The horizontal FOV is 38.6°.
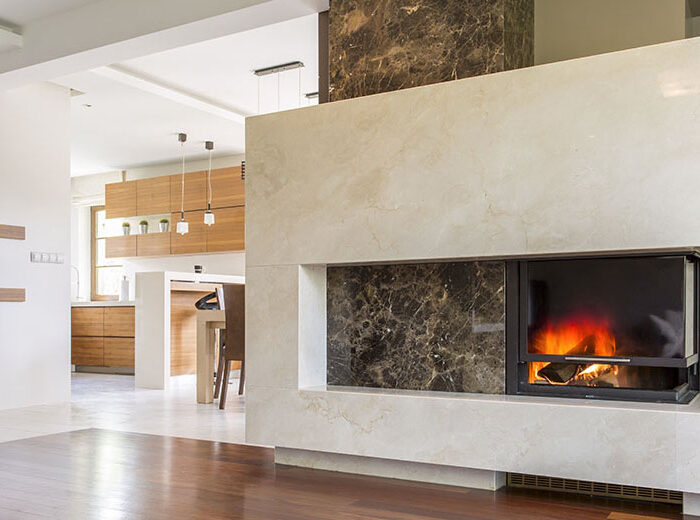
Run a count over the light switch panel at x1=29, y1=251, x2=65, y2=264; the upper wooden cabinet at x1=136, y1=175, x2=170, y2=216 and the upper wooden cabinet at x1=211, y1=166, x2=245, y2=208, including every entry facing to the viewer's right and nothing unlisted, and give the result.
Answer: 0

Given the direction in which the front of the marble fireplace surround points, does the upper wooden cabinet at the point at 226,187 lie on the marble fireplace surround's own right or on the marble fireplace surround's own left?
on the marble fireplace surround's own right

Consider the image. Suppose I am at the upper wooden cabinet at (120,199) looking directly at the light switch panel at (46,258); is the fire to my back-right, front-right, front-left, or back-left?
front-left

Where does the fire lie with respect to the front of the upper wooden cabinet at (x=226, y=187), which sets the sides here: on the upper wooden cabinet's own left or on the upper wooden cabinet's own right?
on the upper wooden cabinet's own left

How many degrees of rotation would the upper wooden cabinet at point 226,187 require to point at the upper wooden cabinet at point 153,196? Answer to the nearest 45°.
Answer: approximately 90° to its right

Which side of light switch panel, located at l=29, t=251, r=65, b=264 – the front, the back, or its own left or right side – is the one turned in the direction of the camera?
front

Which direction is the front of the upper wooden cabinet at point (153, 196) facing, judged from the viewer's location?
facing the viewer and to the left of the viewer

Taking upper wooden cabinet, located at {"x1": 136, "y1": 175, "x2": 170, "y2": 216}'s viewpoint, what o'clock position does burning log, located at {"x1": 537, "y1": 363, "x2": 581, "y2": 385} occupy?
The burning log is roughly at 10 o'clock from the upper wooden cabinet.

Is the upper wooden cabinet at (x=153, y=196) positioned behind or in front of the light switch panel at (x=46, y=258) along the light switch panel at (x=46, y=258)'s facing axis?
behind

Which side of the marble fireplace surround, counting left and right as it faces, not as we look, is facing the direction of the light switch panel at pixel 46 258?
right

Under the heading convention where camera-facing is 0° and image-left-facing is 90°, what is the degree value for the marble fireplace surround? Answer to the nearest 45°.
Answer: approximately 45°

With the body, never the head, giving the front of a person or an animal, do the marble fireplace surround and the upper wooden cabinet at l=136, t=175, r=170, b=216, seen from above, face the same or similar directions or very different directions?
same or similar directions

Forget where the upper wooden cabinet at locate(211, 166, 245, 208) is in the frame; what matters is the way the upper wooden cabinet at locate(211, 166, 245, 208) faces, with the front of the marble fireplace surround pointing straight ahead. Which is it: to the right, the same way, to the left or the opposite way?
the same way

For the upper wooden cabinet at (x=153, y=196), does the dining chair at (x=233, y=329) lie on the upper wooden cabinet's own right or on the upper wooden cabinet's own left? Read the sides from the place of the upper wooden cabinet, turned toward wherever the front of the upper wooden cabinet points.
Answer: on the upper wooden cabinet's own left
